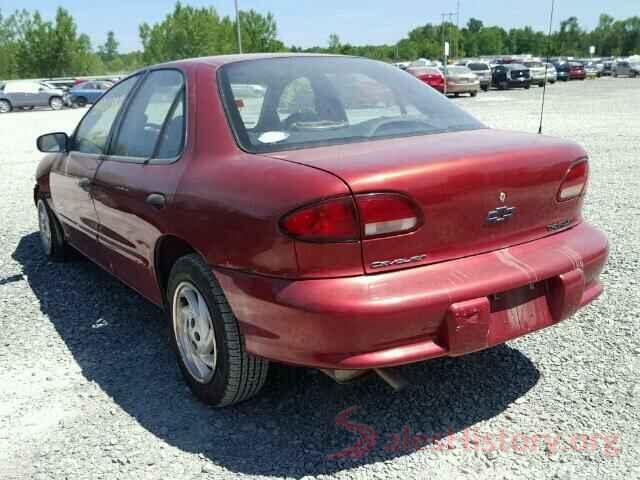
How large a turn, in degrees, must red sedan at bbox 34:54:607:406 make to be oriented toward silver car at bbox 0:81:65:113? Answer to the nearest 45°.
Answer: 0° — it already faces it

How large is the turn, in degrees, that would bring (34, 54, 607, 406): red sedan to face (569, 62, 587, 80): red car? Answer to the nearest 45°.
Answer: approximately 90° to its right

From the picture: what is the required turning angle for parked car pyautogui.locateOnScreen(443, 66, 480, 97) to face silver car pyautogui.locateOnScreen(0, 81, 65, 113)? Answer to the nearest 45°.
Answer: approximately 135° to its right

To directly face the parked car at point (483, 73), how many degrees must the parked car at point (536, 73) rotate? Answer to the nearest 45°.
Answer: approximately 90° to its right

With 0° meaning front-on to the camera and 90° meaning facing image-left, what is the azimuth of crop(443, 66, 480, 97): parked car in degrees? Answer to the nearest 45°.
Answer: approximately 315°

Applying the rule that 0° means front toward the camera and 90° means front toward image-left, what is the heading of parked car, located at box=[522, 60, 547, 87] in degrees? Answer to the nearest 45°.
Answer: approximately 315°

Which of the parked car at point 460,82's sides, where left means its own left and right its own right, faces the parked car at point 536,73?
right

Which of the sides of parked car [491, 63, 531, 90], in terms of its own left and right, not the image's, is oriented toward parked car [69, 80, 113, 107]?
right

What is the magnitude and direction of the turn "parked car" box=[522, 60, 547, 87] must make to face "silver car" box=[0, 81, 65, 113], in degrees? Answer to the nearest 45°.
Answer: approximately 90° to its right

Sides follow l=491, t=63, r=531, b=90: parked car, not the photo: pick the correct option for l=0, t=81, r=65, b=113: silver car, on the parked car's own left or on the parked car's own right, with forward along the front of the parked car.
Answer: on the parked car's own right

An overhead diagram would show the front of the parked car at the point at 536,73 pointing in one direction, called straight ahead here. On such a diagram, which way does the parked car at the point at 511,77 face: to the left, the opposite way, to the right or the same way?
the same way

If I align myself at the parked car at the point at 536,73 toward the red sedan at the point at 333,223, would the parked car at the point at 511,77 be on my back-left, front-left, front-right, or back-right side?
front-right

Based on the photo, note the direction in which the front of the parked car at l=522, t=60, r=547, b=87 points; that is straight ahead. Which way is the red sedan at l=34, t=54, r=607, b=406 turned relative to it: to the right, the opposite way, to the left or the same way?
the opposite way

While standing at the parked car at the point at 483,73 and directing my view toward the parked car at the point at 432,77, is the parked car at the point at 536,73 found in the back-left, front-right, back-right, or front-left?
back-left
